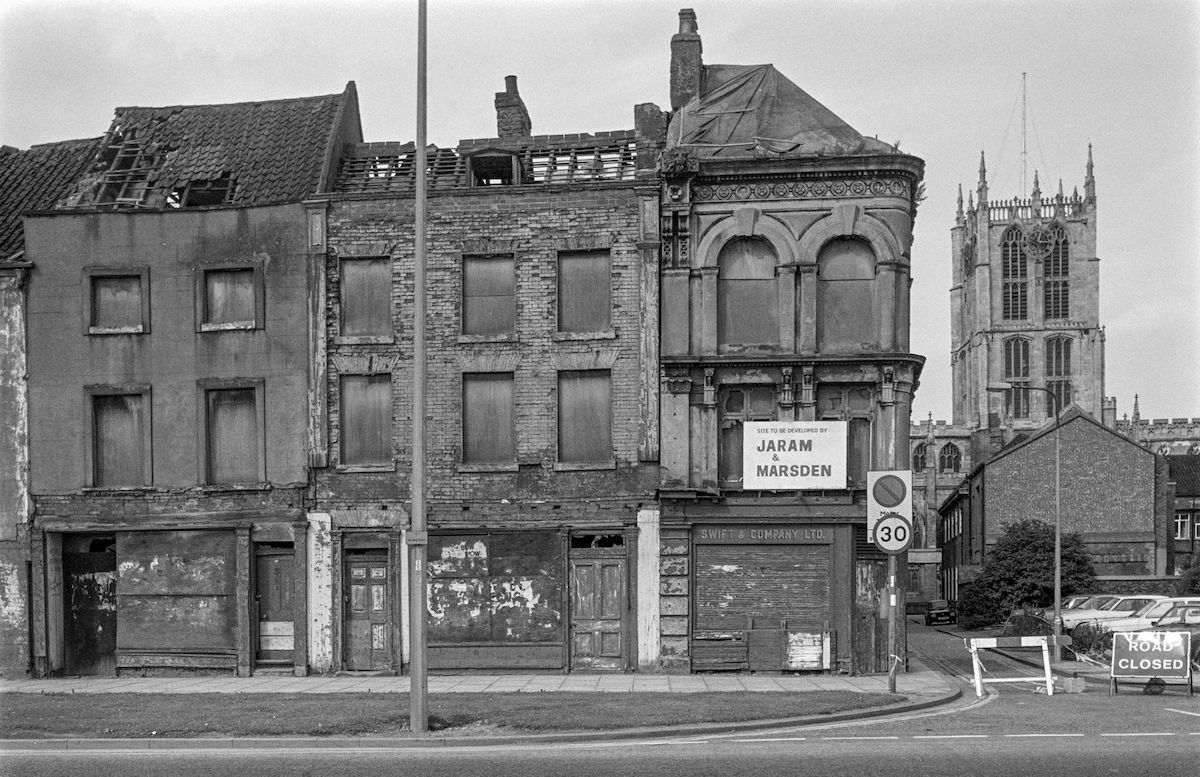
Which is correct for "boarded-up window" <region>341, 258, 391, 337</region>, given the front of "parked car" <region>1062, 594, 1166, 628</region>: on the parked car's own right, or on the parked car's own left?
on the parked car's own left

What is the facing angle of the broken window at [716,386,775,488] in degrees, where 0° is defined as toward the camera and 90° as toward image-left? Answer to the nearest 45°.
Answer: approximately 0°

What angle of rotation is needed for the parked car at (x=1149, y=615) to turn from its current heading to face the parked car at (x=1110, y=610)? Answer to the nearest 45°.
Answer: approximately 90° to its right

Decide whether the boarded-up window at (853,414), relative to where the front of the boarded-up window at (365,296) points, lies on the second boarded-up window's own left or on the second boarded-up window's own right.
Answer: on the second boarded-up window's own left

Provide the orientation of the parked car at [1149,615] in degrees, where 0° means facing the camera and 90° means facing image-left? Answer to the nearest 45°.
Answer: approximately 90°
